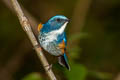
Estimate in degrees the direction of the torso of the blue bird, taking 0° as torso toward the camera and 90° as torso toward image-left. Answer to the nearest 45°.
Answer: approximately 45°
